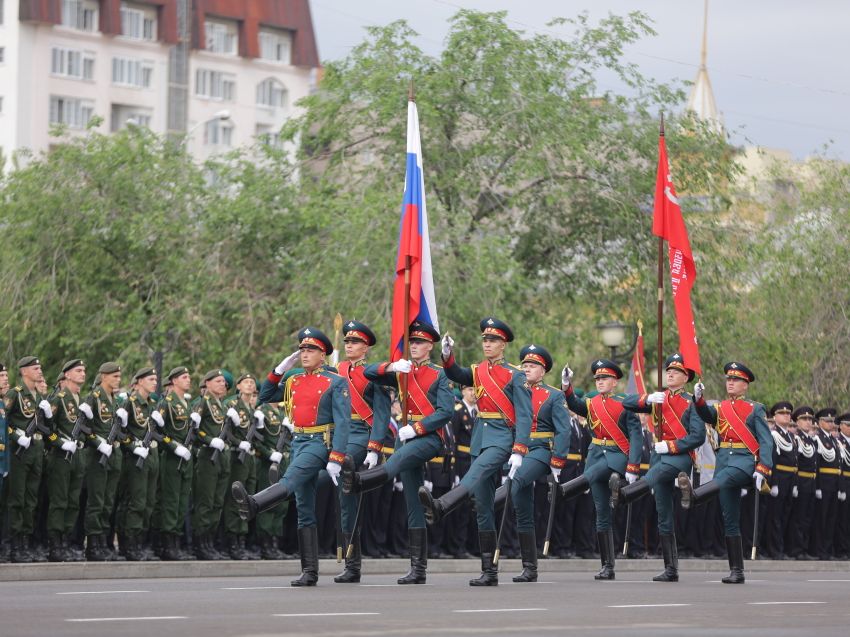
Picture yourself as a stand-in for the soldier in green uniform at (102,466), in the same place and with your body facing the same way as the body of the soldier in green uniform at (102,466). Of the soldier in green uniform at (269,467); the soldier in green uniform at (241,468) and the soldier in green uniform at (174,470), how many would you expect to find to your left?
3

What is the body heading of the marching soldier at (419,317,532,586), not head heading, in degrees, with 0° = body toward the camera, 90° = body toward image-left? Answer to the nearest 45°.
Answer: approximately 45°

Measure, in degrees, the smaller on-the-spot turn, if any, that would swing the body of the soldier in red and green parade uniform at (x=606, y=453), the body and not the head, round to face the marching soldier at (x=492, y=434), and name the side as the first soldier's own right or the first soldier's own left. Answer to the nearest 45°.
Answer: approximately 45° to the first soldier's own left

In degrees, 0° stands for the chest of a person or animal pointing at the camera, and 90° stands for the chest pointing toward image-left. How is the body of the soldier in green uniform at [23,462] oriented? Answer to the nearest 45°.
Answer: approximately 315°

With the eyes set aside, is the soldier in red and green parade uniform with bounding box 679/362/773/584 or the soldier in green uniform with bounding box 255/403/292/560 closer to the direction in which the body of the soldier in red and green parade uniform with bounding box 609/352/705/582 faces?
the soldier in green uniform

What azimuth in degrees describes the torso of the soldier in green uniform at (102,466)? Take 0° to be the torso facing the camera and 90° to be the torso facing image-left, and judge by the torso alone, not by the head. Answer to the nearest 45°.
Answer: approximately 315°

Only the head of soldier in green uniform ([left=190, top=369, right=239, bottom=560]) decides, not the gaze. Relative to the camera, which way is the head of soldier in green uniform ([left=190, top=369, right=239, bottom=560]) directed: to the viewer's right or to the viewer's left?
to the viewer's right

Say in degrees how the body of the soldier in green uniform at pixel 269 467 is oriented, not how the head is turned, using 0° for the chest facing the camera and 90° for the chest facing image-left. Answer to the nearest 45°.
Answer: approximately 315°
